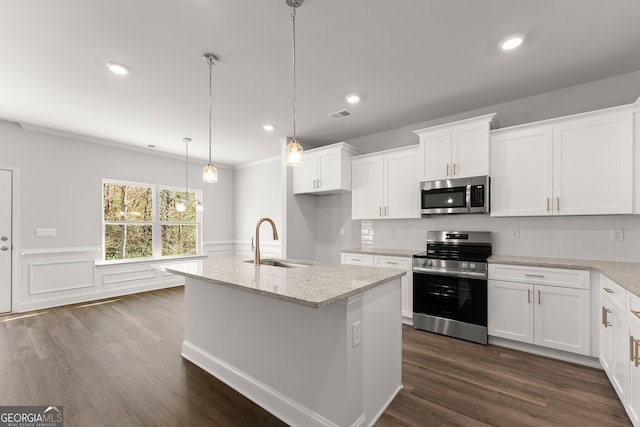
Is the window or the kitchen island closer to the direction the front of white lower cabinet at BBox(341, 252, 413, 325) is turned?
the kitchen island

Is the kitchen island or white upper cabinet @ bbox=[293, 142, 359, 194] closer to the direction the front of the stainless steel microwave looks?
the kitchen island

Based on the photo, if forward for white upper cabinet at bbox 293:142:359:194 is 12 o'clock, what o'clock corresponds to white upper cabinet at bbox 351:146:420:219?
white upper cabinet at bbox 351:146:420:219 is roughly at 8 o'clock from white upper cabinet at bbox 293:142:359:194.

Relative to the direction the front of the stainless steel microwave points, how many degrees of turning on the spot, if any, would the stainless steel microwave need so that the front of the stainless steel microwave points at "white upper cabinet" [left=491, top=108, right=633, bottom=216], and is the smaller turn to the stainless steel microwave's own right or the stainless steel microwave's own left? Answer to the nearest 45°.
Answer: approximately 90° to the stainless steel microwave's own left

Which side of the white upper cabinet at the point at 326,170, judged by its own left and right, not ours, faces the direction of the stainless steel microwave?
left

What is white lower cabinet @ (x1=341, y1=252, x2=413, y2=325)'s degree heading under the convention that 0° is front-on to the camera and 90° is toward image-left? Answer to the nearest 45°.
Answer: approximately 0°

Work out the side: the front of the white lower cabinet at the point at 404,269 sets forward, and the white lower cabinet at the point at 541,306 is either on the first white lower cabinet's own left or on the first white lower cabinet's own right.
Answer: on the first white lower cabinet's own left

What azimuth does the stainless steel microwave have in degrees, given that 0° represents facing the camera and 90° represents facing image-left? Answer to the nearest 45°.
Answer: approximately 0°

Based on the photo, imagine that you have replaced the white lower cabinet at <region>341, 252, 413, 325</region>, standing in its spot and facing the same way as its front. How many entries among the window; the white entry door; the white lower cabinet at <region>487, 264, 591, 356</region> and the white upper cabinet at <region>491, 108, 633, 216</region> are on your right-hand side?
2

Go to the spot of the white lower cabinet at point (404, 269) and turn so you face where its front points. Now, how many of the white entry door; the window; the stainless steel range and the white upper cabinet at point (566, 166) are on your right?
2

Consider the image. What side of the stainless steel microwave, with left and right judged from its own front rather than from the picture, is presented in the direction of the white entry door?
right
